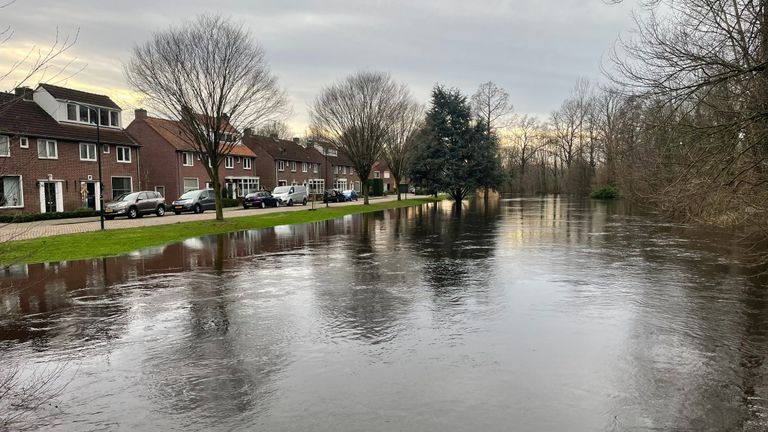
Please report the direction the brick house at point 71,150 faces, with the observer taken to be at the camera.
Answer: facing the viewer and to the right of the viewer

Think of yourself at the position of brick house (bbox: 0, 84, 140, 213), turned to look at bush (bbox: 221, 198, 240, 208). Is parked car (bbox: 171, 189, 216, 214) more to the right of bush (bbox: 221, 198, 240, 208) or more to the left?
right

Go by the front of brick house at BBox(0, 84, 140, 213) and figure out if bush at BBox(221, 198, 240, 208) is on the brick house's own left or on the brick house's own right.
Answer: on the brick house's own left

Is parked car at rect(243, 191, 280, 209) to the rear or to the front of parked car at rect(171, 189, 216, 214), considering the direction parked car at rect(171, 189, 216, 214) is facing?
to the rear

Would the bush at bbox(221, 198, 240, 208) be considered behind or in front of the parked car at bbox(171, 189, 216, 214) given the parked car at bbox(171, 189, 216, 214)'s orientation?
behind

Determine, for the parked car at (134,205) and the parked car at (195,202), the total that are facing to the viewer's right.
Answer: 0

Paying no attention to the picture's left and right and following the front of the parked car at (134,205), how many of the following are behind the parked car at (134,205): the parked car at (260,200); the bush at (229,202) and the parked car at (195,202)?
3

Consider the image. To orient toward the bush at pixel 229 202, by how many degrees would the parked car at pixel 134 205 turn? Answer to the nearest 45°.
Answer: approximately 180°

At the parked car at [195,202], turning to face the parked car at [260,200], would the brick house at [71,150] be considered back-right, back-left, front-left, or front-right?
back-left

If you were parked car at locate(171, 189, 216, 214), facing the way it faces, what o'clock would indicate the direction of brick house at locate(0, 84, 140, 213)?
The brick house is roughly at 2 o'clock from the parked car.

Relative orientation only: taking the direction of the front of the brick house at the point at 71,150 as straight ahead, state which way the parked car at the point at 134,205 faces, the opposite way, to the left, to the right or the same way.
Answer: to the right

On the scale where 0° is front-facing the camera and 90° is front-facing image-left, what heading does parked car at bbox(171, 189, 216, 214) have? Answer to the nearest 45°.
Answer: approximately 45°

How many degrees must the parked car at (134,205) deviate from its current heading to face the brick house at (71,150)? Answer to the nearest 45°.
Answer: approximately 90° to its right
